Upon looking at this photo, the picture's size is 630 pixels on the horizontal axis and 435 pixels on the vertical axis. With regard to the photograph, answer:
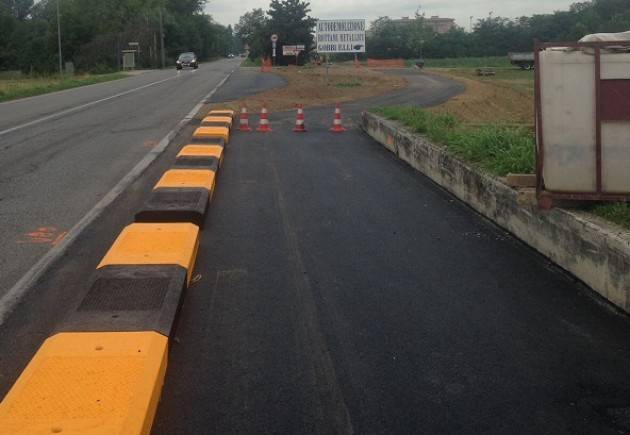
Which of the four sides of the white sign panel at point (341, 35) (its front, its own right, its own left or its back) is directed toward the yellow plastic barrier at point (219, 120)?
front

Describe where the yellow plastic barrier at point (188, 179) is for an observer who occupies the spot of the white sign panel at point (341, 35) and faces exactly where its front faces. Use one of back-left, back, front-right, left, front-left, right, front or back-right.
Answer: front

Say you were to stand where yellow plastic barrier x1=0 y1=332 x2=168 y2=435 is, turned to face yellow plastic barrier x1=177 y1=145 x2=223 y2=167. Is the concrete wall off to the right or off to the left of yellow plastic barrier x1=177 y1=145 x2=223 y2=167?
right

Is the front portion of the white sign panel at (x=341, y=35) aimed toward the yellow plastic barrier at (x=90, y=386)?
yes

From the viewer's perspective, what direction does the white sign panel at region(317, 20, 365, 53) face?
toward the camera

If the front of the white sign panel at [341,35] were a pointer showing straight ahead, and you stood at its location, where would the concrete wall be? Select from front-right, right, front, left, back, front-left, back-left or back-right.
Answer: front

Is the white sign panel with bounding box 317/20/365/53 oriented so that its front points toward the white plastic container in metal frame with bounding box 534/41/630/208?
yes

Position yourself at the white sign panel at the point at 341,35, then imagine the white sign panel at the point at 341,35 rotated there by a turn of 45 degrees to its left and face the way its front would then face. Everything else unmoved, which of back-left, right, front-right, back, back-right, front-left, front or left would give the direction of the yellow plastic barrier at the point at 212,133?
front-right

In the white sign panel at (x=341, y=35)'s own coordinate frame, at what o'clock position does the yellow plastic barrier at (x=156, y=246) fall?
The yellow plastic barrier is roughly at 12 o'clock from the white sign panel.
